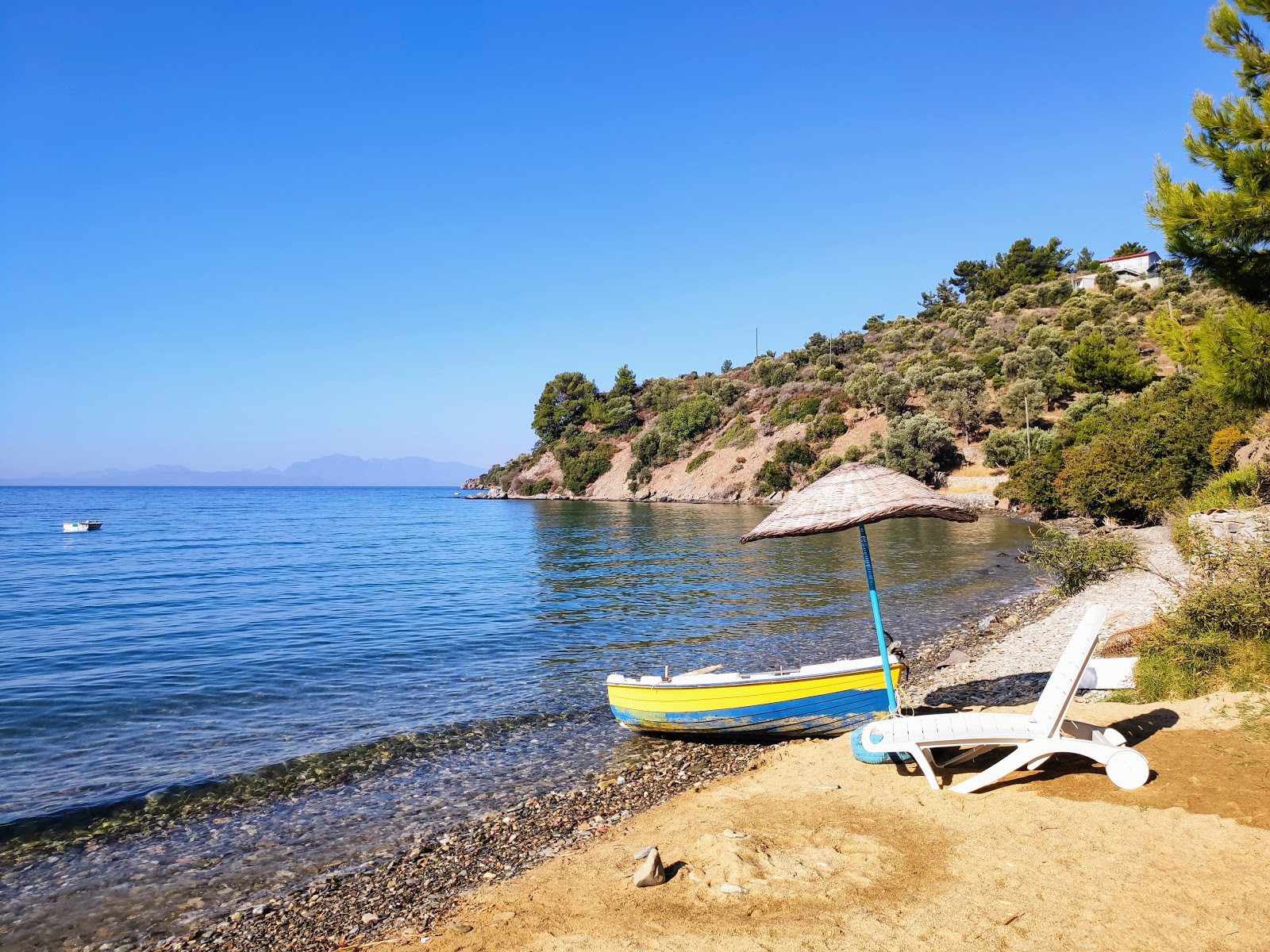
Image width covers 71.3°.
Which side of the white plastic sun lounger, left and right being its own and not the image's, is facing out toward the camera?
left

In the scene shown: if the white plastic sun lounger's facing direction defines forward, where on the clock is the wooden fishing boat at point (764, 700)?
The wooden fishing boat is roughly at 1 o'clock from the white plastic sun lounger.

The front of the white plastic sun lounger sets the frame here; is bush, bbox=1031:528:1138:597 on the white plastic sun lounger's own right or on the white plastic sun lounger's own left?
on the white plastic sun lounger's own right

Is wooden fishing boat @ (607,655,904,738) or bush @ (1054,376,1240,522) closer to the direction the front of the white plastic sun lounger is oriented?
the wooden fishing boat
